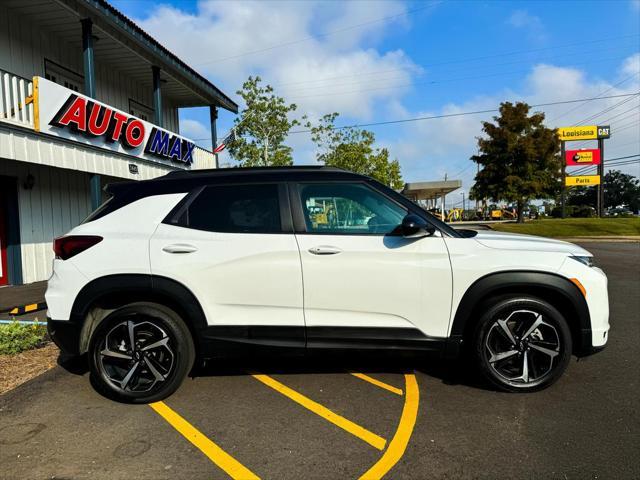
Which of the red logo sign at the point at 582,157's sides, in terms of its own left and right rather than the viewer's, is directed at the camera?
front

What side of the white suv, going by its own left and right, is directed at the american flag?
left

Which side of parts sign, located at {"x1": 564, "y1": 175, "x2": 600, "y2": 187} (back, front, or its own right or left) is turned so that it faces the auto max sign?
front

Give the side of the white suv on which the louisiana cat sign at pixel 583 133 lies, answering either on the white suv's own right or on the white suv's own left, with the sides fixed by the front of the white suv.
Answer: on the white suv's own left

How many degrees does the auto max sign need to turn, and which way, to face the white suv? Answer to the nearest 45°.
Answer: approximately 45° to its right

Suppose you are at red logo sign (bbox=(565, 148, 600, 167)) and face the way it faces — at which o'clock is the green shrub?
The green shrub is roughly at 12 o'clock from the red logo sign.

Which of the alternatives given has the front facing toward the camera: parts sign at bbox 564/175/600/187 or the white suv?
the parts sign

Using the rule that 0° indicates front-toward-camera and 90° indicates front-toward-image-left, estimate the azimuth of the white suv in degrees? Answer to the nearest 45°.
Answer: approximately 270°

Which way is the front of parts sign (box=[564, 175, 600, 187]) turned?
toward the camera

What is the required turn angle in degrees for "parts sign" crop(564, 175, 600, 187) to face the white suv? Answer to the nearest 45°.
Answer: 0° — it already faces it

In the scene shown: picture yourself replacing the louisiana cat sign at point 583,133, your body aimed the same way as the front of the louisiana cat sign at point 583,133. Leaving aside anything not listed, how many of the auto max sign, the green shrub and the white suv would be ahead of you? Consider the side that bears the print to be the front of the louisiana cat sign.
3

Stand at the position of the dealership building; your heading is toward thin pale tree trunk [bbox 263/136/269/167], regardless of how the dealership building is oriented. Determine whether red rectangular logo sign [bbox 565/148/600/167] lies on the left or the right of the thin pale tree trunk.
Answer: right

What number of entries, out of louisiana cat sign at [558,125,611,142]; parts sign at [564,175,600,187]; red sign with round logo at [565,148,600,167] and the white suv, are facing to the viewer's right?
1

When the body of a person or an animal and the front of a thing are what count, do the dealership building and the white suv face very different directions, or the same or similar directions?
same or similar directions
